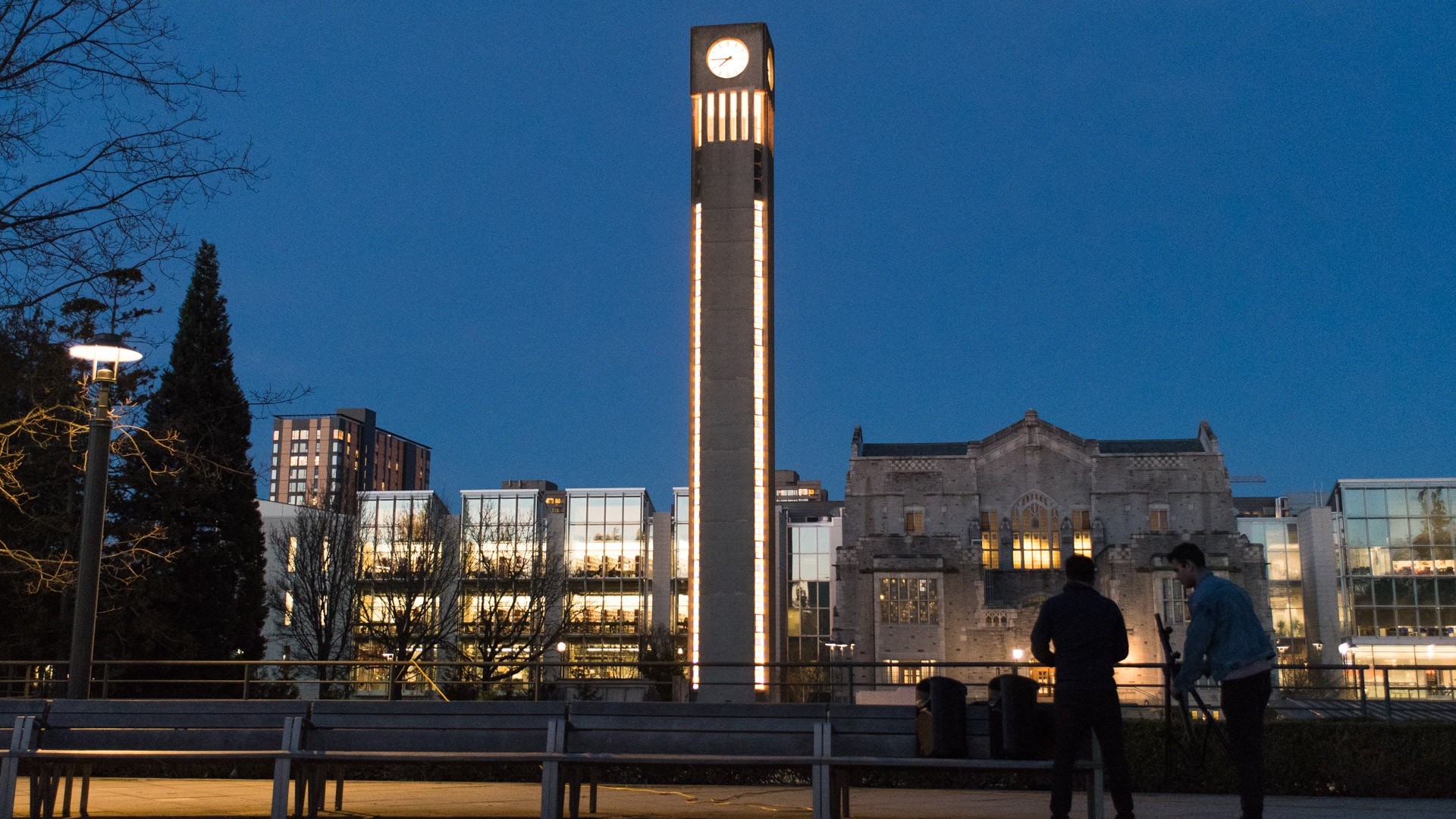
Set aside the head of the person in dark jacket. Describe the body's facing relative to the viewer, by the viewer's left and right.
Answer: facing away from the viewer

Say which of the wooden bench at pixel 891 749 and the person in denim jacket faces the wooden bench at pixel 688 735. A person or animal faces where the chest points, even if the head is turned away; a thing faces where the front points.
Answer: the person in denim jacket

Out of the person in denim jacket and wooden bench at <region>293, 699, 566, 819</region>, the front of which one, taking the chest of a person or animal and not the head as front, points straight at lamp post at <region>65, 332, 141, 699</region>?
the person in denim jacket

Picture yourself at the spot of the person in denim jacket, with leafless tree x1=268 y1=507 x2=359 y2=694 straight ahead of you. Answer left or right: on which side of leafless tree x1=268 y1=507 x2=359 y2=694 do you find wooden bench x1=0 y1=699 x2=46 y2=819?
left

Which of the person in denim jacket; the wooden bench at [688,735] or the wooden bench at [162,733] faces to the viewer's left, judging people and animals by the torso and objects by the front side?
the person in denim jacket

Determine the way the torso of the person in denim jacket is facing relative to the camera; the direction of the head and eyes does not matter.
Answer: to the viewer's left
